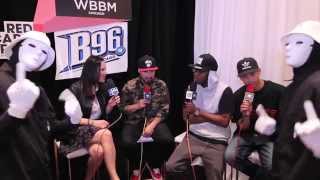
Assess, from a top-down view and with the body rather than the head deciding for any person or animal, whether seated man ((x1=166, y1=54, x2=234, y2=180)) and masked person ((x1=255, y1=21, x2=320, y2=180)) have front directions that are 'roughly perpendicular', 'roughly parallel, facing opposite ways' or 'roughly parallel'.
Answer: roughly parallel

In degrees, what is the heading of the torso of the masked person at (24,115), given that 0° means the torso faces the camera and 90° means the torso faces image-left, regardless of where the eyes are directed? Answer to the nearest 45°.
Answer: approximately 315°

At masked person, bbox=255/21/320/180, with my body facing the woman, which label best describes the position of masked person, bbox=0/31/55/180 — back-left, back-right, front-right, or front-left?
front-left

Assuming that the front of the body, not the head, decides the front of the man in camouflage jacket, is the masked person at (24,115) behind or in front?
in front

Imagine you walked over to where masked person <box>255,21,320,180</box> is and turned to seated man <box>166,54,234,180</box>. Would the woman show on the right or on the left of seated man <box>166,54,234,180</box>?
left

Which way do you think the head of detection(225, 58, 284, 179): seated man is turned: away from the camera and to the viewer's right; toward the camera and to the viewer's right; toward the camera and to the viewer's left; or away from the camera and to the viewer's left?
toward the camera and to the viewer's left

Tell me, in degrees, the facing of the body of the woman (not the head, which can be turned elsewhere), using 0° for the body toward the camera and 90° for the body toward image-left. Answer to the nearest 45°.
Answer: approximately 315°

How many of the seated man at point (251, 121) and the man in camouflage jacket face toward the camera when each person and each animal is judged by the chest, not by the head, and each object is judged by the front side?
2

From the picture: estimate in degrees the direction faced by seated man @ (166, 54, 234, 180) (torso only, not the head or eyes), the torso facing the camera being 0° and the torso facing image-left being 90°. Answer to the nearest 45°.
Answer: approximately 45°

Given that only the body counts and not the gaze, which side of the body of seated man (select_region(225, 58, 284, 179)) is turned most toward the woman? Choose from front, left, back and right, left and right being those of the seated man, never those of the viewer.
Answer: right

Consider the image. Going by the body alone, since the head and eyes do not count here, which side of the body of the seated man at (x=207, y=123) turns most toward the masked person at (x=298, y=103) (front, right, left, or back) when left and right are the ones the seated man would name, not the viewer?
left

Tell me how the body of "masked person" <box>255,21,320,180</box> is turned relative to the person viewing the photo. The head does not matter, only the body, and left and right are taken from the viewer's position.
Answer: facing the viewer and to the left of the viewer

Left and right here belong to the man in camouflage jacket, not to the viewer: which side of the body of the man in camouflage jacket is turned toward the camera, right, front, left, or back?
front
